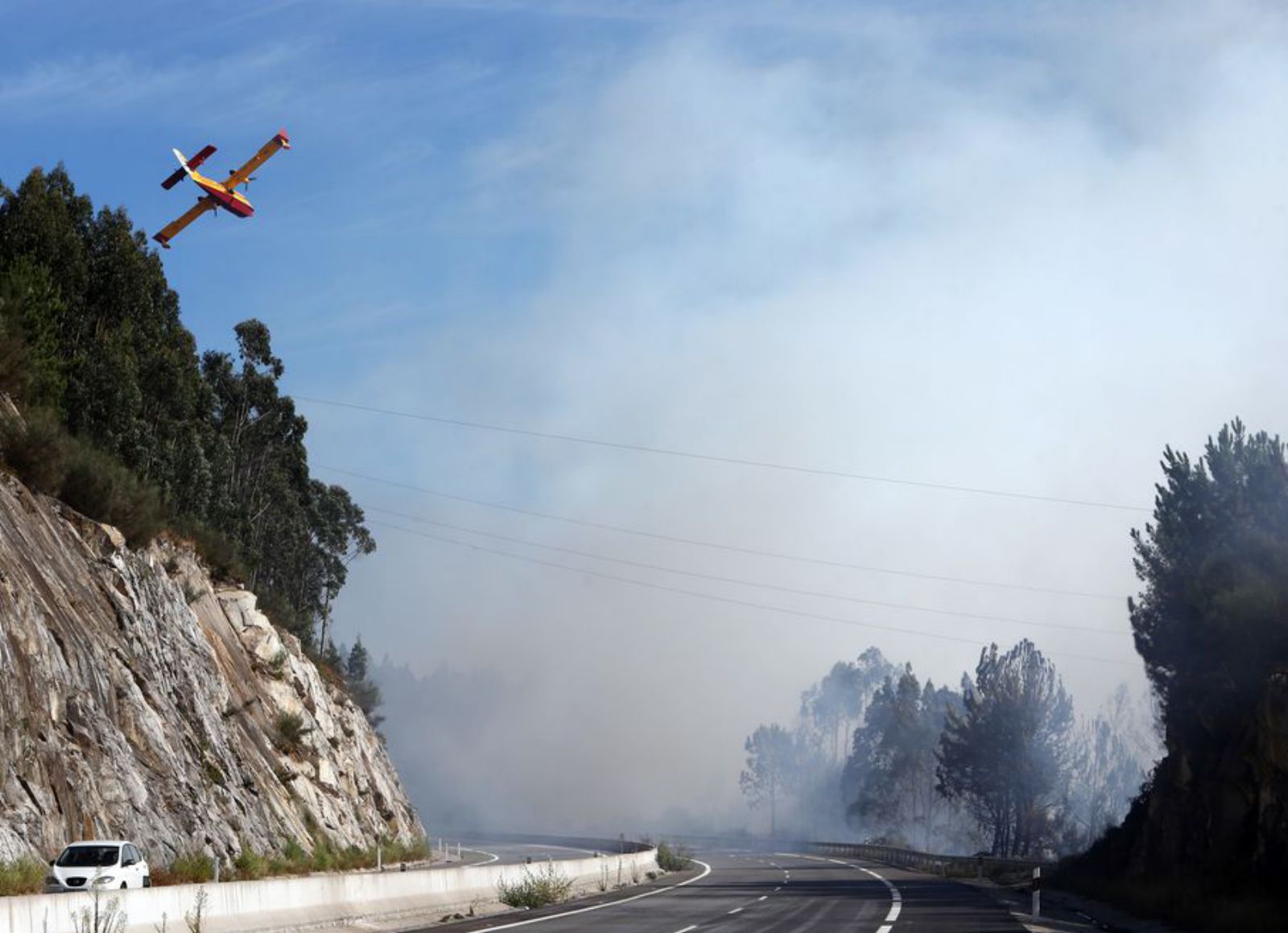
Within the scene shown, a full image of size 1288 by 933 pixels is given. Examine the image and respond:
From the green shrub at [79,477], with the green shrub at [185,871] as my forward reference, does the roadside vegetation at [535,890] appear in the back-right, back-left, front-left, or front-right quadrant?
front-left

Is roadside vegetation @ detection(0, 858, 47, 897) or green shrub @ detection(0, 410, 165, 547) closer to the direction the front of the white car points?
the roadside vegetation

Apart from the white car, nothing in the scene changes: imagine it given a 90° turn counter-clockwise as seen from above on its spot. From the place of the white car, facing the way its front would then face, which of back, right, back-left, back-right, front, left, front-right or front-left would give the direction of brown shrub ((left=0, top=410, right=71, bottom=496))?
back-left

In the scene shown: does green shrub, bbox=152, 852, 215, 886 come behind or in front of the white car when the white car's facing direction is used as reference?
behind

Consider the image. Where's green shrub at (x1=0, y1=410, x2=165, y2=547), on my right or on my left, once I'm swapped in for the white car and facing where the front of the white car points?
on my right

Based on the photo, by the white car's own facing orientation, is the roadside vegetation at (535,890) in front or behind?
behind

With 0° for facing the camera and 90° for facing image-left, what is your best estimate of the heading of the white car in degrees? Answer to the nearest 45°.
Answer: approximately 45°

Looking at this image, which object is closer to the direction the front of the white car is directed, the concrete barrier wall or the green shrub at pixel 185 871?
the concrete barrier wall
